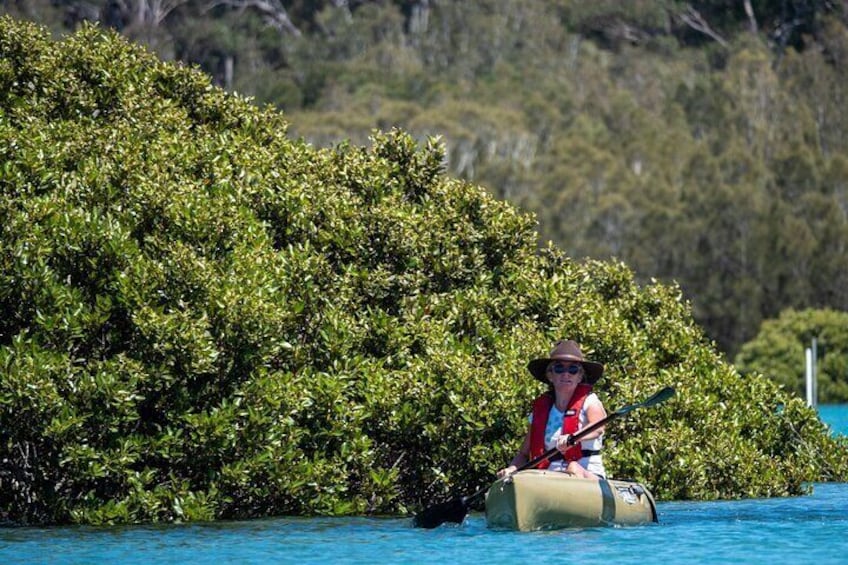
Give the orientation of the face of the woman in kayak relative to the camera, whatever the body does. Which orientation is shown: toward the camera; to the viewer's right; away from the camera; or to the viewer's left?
toward the camera

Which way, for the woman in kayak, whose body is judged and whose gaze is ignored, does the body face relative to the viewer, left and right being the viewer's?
facing the viewer and to the left of the viewer
